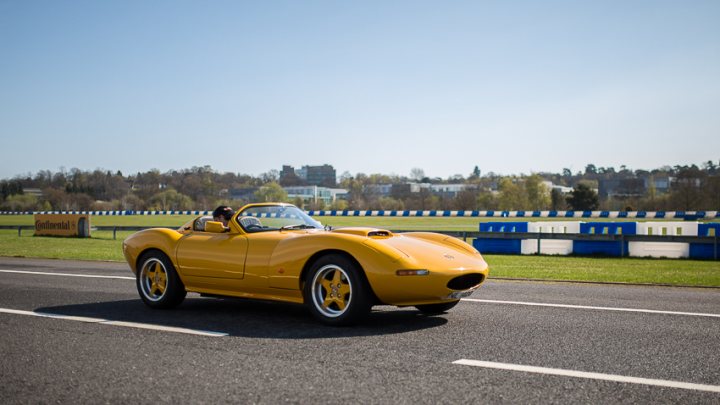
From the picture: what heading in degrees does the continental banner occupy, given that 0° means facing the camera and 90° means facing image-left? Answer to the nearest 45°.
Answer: approximately 0°

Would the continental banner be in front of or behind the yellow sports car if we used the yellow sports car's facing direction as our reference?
behind

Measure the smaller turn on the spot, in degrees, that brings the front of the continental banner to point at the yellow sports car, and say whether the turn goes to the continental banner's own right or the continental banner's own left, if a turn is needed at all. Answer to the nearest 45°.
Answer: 0° — it already faces it

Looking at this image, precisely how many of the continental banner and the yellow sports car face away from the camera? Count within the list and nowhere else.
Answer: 0

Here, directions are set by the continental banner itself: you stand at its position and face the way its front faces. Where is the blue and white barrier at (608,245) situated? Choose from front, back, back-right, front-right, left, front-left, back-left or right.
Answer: front-left

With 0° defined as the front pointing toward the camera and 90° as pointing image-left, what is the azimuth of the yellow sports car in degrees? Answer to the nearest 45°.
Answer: approximately 315°

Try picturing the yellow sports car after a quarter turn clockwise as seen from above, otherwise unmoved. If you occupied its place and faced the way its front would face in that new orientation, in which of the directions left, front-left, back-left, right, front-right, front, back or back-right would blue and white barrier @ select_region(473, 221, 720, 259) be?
back
